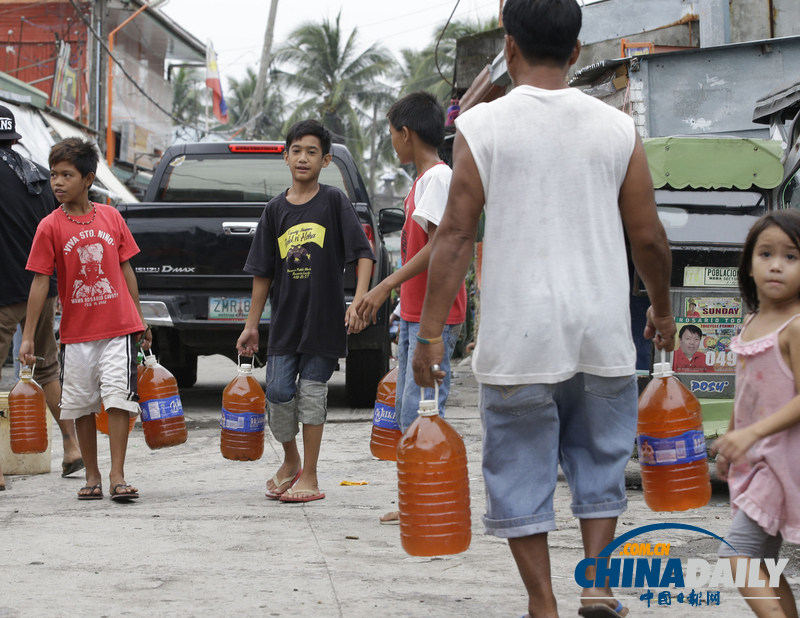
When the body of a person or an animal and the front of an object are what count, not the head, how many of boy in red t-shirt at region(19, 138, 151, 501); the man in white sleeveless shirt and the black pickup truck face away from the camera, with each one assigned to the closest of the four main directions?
2

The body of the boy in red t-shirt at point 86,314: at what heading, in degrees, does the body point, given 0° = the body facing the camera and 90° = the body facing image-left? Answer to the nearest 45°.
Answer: approximately 0°

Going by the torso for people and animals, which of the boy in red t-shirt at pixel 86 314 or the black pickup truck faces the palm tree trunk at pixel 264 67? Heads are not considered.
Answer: the black pickup truck

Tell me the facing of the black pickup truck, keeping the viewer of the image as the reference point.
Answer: facing away from the viewer

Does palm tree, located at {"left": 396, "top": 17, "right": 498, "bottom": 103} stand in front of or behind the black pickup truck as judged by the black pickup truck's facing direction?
in front

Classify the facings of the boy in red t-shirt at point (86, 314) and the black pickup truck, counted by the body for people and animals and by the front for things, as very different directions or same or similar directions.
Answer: very different directions

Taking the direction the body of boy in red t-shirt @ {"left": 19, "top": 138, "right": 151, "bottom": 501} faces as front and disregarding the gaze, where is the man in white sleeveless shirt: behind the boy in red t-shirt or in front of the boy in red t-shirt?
in front

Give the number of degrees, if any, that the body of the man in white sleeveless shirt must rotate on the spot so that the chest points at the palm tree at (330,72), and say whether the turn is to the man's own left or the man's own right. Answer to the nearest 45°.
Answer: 0° — they already face it

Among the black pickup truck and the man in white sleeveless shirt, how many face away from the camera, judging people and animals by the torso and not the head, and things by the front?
2

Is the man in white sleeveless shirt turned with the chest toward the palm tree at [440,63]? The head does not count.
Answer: yes

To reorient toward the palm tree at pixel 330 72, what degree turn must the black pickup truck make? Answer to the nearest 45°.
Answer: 0° — it already faces it

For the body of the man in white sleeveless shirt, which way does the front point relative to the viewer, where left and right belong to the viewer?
facing away from the viewer

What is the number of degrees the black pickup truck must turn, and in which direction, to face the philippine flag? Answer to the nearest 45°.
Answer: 0° — it already faces it
